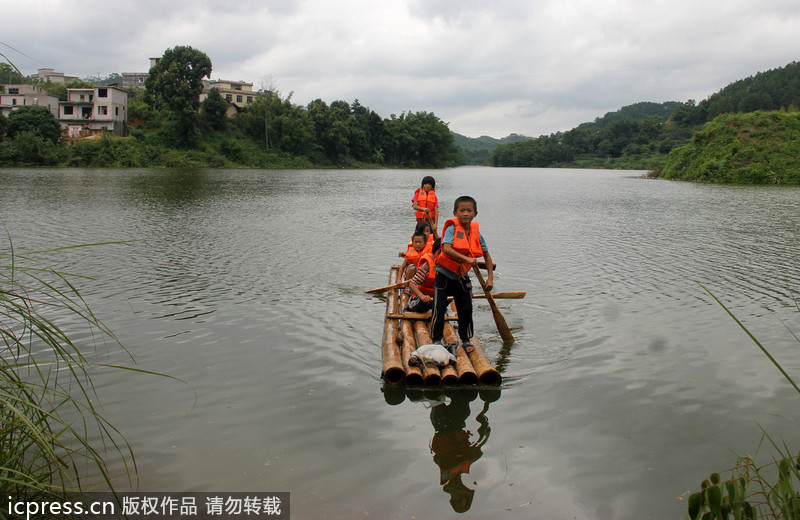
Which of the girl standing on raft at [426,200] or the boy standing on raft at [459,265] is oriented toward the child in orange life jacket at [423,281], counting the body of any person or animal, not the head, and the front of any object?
the girl standing on raft at [426,200]

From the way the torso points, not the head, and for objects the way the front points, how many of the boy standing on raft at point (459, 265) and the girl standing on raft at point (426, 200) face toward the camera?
2

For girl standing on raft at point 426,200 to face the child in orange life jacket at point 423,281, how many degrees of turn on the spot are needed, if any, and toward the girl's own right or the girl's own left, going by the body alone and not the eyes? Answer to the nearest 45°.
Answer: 0° — they already face them

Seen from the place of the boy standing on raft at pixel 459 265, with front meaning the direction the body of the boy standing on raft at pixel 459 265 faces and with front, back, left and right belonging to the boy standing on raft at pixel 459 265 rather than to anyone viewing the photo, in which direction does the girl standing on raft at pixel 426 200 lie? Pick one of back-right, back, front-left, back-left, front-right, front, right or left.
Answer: back

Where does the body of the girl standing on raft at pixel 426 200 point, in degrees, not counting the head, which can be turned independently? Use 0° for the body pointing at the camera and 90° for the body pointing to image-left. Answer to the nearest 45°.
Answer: approximately 0°

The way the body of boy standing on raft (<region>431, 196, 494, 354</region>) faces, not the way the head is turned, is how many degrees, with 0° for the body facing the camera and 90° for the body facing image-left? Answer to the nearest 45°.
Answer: approximately 0°

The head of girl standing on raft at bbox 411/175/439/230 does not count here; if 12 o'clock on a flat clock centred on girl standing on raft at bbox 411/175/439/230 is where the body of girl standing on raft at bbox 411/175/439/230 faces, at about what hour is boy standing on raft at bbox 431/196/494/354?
boy standing on raft at bbox 431/196/494/354 is roughly at 12 o'clock from girl standing on raft at bbox 411/175/439/230.
